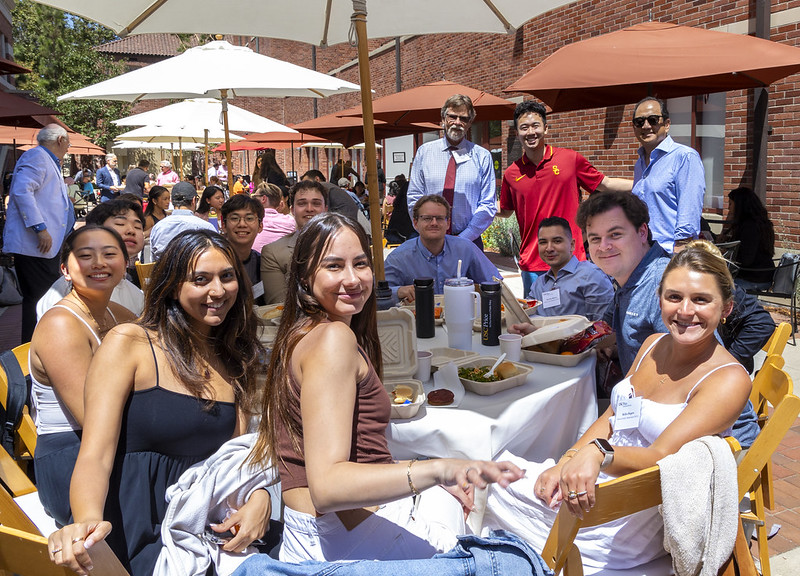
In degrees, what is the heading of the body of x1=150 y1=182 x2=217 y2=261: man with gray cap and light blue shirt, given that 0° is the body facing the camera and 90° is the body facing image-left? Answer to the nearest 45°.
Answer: approximately 180°

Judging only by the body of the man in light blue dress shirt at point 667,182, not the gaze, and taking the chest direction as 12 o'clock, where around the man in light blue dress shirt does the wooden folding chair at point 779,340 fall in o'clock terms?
The wooden folding chair is roughly at 10 o'clock from the man in light blue dress shirt.

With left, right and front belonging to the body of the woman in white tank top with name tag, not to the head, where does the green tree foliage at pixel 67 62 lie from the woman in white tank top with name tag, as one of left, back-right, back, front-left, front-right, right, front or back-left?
right

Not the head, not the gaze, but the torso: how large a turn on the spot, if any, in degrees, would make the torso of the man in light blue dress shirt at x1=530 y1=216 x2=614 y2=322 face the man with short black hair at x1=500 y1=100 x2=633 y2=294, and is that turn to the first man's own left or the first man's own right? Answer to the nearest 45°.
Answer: approximately 135° to the first man's own right

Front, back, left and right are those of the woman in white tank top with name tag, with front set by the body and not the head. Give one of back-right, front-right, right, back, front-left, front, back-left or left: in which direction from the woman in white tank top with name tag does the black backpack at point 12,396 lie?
front-right

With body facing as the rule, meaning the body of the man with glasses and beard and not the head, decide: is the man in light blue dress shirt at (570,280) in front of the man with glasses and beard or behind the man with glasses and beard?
in front

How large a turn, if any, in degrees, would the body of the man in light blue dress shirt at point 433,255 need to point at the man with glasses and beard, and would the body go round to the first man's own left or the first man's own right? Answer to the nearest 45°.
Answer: approximately 180°
